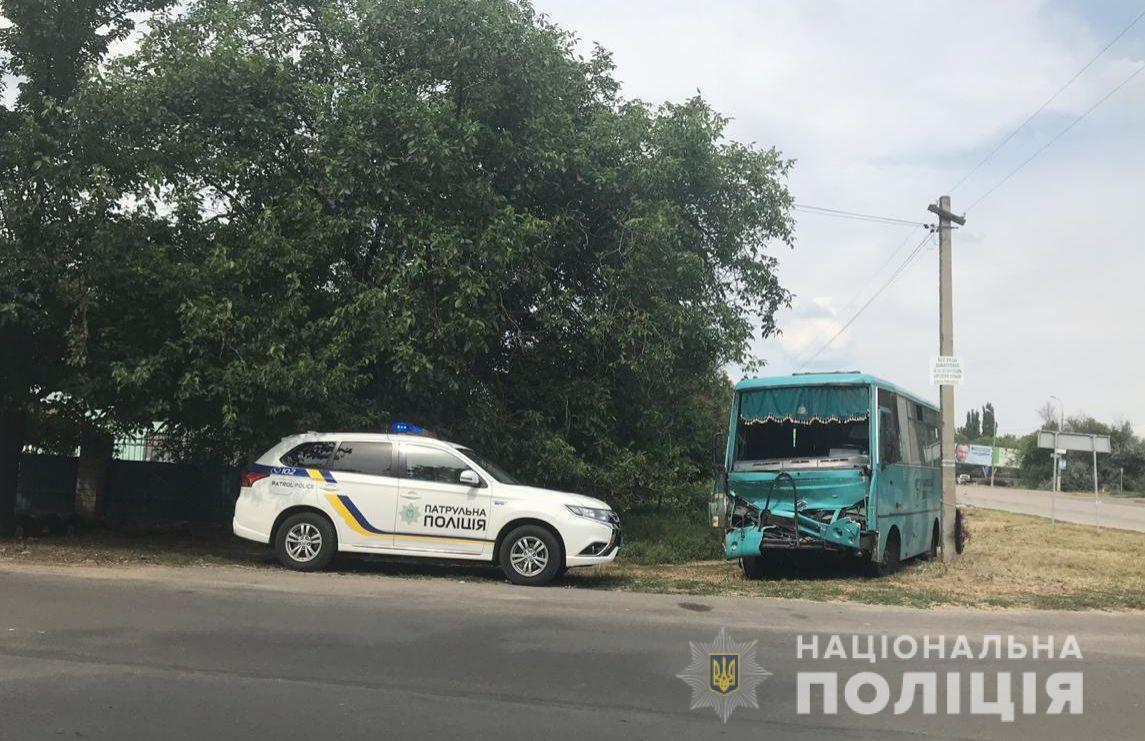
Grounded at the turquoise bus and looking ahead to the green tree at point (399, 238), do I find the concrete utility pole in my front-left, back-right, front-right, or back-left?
back-right

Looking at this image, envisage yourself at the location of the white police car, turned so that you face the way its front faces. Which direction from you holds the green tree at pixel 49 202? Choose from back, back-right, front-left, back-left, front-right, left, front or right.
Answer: back

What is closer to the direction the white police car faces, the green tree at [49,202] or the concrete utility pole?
the concrete utility pole

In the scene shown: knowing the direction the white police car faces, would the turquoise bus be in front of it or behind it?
in front

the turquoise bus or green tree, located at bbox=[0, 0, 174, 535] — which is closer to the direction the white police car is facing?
the turquoise bus

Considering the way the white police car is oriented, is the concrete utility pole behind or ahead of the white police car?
ahead

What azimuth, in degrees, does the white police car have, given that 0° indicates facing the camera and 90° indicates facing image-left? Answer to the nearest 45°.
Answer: approximately 270°

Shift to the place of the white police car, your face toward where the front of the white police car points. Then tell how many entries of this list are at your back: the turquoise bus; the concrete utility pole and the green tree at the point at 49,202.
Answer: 1
